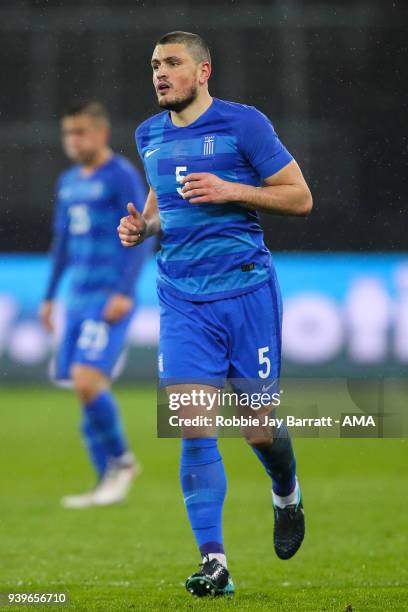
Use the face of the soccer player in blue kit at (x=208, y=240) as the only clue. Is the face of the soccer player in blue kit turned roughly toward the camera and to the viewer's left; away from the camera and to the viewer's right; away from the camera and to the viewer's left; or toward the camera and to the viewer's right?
toward the camera and to the viewer's left

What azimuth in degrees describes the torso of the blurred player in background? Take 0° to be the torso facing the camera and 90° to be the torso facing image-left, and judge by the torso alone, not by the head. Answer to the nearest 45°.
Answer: approximately 45°

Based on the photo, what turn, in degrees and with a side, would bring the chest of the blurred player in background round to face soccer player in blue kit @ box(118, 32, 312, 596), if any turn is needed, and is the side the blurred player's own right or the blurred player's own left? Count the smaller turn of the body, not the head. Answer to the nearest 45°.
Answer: approximately 45° to the blurred player's own left
